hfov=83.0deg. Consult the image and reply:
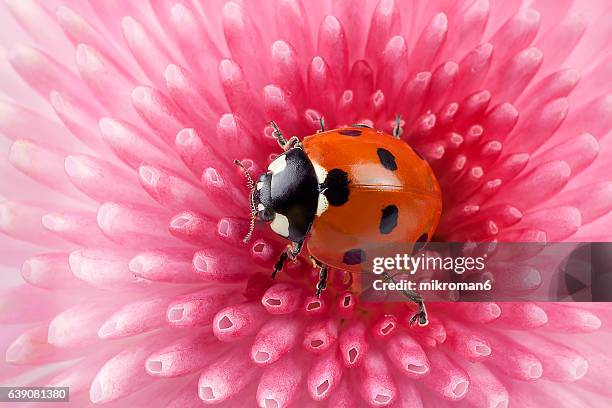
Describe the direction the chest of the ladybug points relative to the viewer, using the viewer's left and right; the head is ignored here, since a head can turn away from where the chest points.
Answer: facing to the left of the viewer
